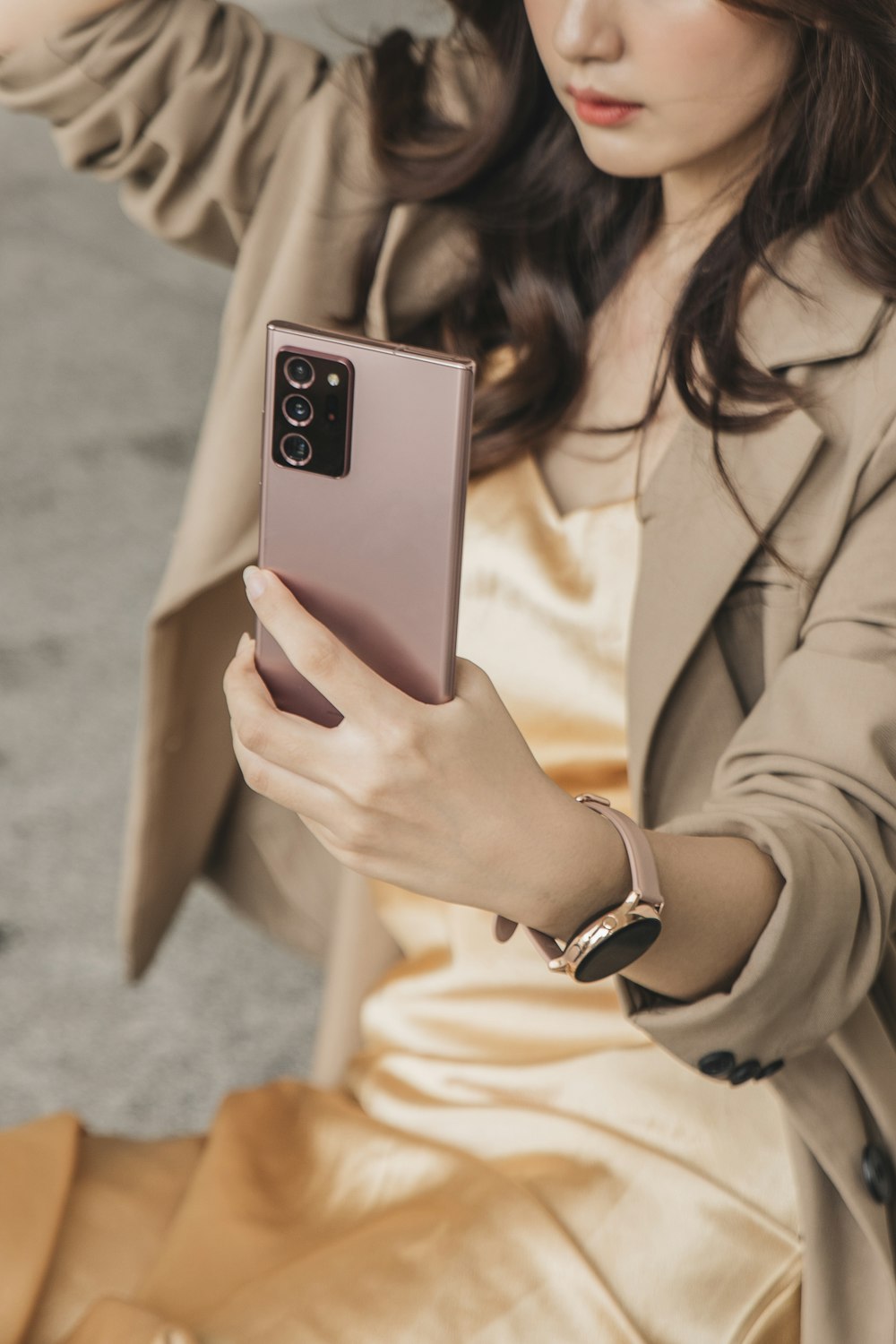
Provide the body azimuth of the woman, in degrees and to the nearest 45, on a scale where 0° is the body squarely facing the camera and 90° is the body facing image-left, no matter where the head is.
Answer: approximately 45°

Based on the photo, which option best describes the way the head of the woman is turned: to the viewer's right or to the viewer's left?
to the viewer's left
